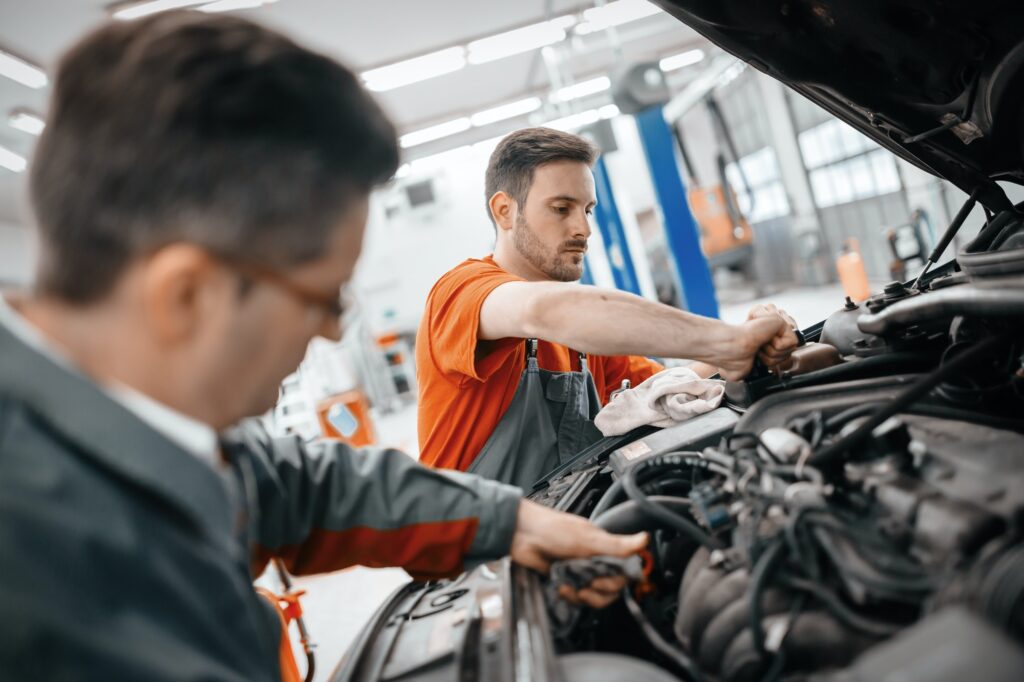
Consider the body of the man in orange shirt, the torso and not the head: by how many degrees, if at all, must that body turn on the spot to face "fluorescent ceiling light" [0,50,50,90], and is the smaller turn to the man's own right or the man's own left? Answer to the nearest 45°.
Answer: approximately 180°

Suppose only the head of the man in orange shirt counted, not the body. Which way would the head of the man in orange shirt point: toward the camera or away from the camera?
toward the camera

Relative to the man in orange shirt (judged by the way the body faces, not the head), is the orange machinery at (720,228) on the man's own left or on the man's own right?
on the man's own left

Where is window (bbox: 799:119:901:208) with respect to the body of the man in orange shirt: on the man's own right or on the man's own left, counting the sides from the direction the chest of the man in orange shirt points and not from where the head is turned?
on the man's own left

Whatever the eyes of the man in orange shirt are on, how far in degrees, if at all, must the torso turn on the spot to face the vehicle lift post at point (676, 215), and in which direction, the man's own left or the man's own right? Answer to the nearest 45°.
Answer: approximately 135° to the man's own left

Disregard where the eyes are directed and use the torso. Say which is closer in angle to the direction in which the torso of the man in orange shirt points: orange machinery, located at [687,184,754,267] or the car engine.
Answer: the car engine

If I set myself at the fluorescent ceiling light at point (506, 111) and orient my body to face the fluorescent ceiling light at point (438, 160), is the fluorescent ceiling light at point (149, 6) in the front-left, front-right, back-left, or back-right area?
back-left

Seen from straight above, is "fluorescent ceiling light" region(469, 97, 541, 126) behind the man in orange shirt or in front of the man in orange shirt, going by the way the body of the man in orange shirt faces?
behind

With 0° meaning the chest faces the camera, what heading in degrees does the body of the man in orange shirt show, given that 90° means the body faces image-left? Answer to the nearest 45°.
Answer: approximately 315°

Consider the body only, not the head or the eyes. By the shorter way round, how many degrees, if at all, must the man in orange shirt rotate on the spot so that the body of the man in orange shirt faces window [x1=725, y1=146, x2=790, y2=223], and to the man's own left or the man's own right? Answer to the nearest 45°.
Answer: approximately 135° to the man's own left

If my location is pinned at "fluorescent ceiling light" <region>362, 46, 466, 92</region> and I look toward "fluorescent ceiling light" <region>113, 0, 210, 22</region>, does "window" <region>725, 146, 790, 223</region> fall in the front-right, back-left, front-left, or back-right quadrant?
back-left

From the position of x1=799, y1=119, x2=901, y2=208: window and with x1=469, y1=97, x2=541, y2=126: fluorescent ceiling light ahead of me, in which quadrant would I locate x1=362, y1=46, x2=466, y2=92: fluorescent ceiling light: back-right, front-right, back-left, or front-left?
front-left
